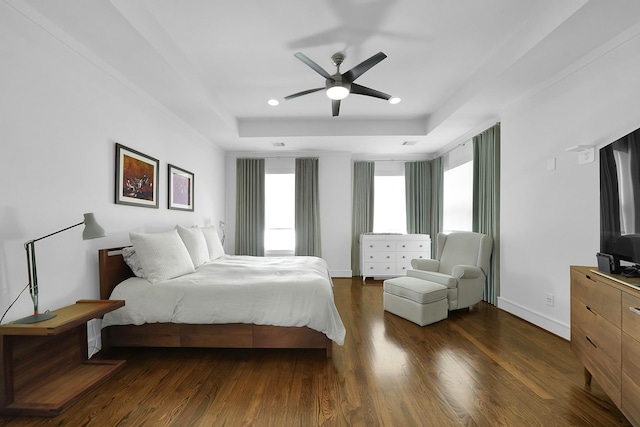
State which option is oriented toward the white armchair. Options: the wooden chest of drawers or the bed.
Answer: the bed

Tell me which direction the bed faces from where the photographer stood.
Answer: facing to the right of the viewer

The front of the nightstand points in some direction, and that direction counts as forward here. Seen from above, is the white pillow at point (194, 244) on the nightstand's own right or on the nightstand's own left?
on the nightstand's own left

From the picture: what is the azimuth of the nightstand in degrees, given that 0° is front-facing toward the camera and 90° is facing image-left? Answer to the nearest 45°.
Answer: approximately 315°

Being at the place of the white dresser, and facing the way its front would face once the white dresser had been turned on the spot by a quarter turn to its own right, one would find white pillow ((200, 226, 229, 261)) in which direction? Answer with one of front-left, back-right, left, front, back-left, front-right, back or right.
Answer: front-left

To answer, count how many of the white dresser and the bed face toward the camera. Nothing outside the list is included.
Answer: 1

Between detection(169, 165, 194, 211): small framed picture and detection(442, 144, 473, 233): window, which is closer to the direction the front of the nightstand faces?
the window

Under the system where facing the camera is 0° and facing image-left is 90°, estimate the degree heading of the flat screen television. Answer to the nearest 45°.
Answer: approximately 45°

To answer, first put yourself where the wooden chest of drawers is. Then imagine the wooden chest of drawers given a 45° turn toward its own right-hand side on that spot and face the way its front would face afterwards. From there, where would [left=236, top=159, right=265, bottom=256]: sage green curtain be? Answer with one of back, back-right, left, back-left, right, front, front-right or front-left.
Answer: front

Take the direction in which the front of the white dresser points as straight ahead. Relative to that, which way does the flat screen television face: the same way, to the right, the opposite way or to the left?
to the right
